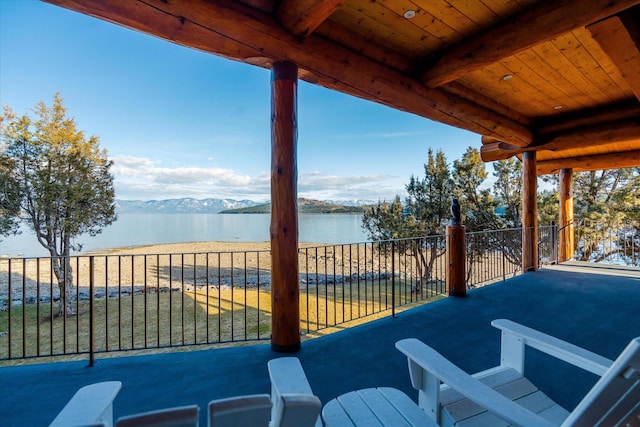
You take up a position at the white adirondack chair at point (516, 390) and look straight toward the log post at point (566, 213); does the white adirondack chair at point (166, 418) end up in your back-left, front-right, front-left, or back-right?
back-left

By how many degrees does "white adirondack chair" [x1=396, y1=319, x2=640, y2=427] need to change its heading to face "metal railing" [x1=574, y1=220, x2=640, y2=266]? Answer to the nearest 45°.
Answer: approximately 45° to its right

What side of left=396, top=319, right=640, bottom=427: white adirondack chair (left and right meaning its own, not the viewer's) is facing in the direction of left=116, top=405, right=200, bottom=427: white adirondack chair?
left

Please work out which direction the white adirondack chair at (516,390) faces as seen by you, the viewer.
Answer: facing away from the viewer and to the left of the viewer

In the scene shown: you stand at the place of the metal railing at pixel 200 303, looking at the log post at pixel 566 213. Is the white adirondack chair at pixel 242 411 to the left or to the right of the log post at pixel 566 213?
right

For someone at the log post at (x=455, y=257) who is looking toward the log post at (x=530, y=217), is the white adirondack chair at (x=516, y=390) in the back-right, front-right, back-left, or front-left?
back-right

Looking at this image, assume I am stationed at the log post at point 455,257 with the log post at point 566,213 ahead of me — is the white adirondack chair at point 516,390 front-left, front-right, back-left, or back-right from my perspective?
back-right

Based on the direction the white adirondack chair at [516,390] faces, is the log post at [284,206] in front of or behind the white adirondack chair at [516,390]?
in front

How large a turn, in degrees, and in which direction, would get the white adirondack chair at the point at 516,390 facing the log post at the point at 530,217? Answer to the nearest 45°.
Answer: approximately 45° to its right

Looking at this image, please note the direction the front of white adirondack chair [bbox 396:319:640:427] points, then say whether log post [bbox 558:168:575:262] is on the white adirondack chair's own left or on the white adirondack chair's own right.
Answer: on the white adirondack chair's own right

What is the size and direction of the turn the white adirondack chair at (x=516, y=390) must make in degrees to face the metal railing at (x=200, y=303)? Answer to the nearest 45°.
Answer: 0° — it already faces it
